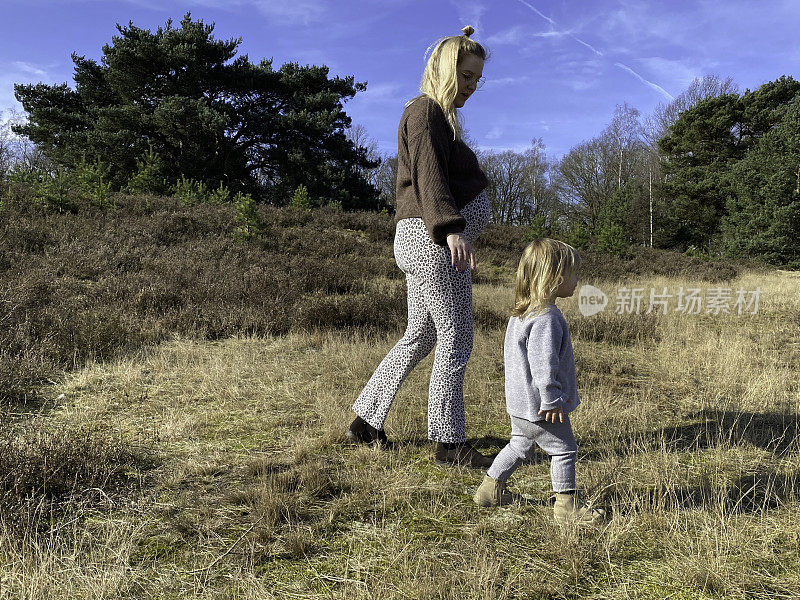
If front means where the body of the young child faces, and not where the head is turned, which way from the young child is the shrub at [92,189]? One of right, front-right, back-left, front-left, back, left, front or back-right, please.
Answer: back-left

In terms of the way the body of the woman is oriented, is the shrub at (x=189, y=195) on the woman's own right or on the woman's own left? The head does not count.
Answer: on the woman's own left

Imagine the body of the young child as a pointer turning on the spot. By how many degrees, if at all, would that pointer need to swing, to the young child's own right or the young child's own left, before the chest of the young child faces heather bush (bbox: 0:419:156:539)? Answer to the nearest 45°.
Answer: approximately 180°

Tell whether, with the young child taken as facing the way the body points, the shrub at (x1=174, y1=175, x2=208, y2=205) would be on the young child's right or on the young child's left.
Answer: on the young child's left

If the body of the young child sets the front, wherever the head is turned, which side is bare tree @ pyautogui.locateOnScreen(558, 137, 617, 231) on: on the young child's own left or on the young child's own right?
on the young child's own left

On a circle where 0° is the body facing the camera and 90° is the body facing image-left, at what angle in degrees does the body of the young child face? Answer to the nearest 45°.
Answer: approximately 270°

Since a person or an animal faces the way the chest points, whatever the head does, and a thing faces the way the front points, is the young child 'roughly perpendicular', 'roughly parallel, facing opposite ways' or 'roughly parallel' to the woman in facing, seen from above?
roughly parallel

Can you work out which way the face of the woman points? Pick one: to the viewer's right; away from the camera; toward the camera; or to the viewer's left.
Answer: to the viewer's right

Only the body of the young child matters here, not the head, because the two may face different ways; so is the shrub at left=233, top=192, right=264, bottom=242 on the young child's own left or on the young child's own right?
on the young child's own left

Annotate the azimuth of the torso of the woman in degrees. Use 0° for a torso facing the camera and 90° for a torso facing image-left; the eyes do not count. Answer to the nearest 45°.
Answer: approximately 270°

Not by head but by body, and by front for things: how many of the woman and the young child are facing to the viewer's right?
2

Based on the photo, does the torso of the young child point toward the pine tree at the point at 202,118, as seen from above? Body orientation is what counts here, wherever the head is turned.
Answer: no
